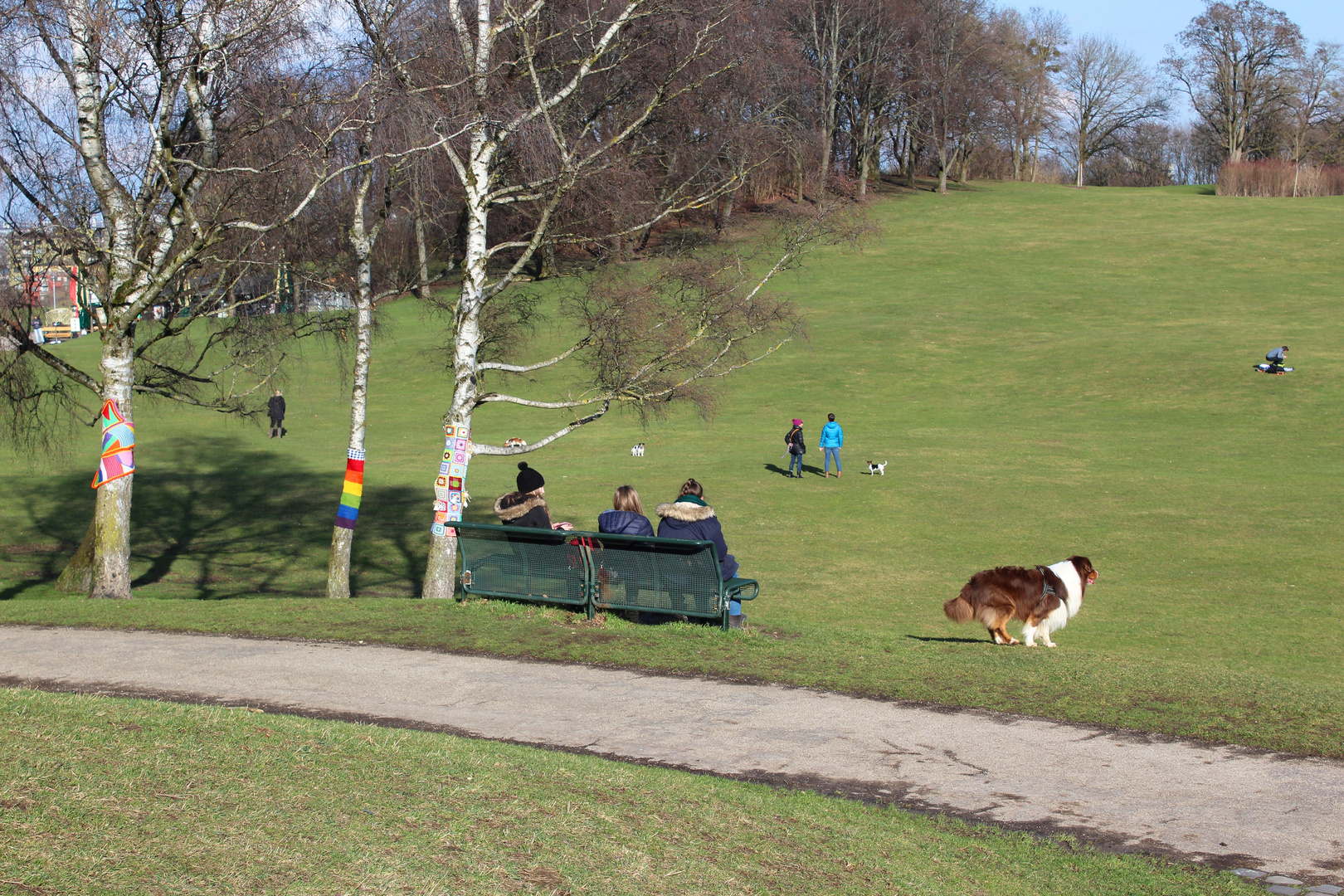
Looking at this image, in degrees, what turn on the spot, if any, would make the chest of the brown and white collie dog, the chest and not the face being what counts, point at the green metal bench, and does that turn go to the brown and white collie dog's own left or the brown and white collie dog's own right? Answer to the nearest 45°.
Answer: approximately 180°

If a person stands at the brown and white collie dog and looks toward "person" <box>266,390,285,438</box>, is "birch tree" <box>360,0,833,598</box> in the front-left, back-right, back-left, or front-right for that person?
front-left

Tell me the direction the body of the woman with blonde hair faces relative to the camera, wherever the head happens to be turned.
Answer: away from the camera

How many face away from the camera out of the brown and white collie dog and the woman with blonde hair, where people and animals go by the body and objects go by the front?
1

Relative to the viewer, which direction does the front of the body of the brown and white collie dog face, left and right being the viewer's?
facing to the right of the viewer

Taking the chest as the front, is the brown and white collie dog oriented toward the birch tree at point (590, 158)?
no

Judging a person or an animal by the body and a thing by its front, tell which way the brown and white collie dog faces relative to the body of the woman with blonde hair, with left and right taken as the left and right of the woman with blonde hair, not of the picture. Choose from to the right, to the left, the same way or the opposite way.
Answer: to the right

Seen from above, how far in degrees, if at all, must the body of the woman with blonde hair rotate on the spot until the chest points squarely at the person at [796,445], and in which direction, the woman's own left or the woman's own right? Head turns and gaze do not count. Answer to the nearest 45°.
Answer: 0° — they already face them

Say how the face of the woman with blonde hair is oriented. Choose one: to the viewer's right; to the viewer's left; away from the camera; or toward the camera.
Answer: away from the camera
